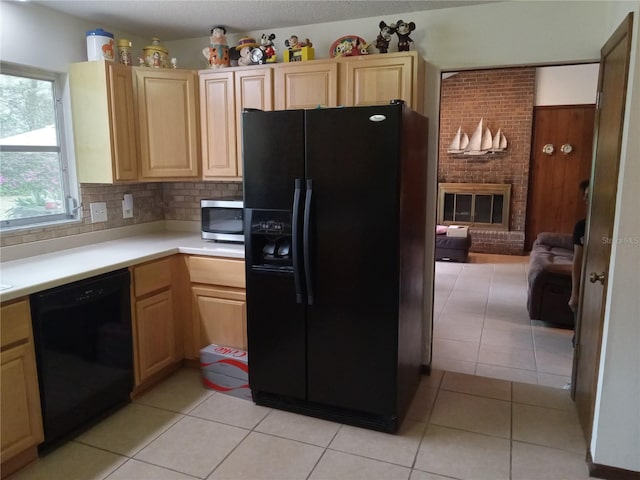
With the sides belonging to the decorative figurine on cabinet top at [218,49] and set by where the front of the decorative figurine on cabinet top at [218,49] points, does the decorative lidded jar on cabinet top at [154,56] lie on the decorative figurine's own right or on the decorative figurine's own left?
on the decorative figurine's own right

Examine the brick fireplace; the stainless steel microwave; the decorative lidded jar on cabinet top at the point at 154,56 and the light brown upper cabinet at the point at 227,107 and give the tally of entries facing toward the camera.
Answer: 4

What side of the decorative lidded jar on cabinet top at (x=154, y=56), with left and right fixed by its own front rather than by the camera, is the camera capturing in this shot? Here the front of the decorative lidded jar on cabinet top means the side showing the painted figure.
front

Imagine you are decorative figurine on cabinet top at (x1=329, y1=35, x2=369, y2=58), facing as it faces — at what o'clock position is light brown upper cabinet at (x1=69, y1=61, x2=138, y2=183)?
The light brown upper cabinet is roughly at 3 o'clock from the decorative figurine on cabinet top.

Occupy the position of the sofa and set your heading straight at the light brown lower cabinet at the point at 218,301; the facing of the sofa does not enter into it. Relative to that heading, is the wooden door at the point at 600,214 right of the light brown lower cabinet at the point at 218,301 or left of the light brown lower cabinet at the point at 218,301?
left

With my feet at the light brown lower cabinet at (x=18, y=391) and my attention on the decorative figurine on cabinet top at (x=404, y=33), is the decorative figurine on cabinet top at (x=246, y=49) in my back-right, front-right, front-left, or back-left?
front-left

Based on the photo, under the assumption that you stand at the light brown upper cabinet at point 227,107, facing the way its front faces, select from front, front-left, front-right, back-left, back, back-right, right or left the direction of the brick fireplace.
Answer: back-left

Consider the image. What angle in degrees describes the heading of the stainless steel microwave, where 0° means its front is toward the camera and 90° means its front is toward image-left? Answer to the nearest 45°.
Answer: approximately 0°

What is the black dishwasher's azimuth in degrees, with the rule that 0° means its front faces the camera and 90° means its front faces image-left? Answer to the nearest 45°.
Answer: approximately 315°

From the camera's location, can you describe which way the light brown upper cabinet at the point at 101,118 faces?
facing the viewer and to the right of the viewer

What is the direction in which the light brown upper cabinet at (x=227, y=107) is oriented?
toward the camera

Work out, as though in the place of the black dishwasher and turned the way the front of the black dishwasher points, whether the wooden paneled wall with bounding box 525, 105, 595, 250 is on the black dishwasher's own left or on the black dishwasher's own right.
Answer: on the black dishwasher's own left

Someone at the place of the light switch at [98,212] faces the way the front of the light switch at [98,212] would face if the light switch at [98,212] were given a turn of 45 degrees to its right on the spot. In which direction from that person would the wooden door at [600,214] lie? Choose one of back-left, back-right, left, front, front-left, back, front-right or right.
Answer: front-left

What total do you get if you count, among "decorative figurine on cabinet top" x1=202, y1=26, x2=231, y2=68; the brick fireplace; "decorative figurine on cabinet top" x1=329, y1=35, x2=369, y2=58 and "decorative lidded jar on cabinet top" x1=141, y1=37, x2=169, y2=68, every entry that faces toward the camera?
4

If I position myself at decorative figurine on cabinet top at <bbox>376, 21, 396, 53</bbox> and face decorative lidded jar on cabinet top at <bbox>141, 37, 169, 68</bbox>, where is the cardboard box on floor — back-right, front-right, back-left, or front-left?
front-left

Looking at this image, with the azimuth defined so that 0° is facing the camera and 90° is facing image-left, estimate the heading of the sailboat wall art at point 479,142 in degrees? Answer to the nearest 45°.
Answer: approximately 0°
